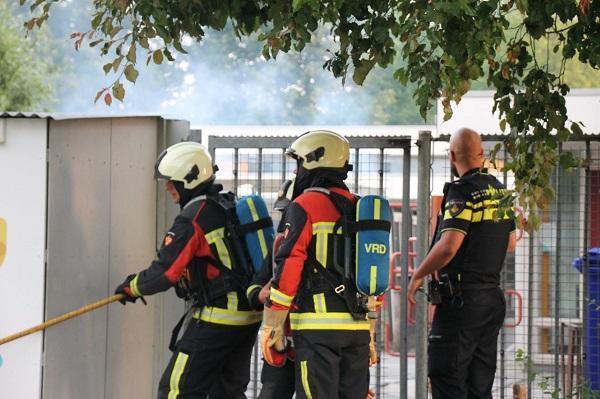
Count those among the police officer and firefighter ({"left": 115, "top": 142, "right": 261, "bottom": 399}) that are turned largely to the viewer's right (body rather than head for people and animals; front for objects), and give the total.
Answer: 0

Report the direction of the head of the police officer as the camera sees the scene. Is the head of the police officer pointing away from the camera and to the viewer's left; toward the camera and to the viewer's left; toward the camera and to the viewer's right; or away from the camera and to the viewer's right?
away from the camera and to the viewer's left

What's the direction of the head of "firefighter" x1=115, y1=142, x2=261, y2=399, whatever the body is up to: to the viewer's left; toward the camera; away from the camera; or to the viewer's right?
to the viewer's left

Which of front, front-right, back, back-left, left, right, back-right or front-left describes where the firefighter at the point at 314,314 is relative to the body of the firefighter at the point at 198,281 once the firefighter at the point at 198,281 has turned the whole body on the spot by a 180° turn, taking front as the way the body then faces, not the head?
front-right

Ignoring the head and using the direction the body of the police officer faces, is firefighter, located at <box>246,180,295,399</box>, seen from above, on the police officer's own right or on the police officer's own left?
on the police officer's own left

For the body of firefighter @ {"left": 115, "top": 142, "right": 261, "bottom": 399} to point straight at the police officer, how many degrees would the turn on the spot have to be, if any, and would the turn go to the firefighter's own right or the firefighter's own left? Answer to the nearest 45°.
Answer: approximately 180°

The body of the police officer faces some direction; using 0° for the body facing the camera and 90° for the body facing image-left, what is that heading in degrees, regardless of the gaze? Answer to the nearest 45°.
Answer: approximately 135°

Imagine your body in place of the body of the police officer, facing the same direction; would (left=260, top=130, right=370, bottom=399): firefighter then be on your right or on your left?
on your left

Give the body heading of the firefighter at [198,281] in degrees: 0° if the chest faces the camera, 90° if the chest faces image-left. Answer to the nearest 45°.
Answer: approximately 90°
